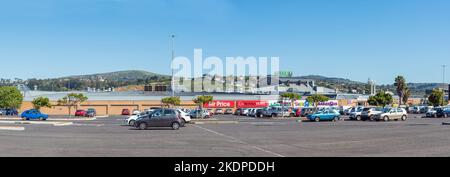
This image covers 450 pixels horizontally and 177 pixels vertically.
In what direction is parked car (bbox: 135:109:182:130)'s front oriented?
to the viewer's left
